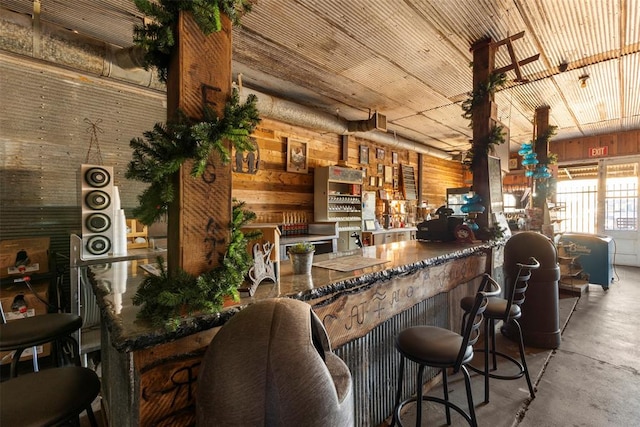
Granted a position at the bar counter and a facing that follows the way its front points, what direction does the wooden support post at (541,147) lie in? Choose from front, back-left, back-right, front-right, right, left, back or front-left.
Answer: left

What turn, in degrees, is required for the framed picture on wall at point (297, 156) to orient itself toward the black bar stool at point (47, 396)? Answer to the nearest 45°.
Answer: approximately 45° to its right

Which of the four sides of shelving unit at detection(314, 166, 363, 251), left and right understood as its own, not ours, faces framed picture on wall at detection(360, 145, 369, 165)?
left

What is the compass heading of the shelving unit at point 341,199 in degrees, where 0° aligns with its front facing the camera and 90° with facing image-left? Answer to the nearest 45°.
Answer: approximately 315°

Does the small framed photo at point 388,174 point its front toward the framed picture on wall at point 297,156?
no

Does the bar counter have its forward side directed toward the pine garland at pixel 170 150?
no

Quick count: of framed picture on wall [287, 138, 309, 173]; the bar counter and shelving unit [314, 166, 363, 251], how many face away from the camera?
0

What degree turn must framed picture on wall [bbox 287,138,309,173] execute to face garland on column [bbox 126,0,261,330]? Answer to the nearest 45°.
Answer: approximately 45° to its right

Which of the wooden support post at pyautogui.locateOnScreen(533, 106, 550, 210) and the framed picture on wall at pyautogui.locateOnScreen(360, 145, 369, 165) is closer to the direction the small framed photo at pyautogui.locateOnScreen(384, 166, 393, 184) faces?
the wooden support post

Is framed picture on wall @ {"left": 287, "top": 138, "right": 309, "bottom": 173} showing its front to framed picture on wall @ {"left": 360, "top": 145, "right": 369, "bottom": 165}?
no

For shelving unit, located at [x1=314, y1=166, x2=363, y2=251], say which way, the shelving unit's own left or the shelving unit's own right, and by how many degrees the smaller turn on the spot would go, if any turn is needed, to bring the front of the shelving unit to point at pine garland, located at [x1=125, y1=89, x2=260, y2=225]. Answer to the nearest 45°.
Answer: approximately 45° to the shelving unit's own right

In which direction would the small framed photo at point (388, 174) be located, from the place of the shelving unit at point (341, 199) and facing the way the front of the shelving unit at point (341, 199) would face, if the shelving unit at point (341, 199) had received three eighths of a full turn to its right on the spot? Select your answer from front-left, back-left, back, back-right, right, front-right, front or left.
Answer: back-right

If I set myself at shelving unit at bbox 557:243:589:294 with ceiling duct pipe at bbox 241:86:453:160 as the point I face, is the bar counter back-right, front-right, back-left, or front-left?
front-left

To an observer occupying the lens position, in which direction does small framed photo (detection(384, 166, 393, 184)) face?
facing the viewer and to the right of the viewer

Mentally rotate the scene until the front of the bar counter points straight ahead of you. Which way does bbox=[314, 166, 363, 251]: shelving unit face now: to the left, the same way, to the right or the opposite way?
the same way

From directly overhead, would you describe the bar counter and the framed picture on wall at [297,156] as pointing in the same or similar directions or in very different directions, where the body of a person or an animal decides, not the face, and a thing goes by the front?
same or similar directions

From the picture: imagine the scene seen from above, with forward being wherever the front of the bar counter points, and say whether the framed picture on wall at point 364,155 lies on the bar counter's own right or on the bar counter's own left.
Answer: on the bar counter's own left
